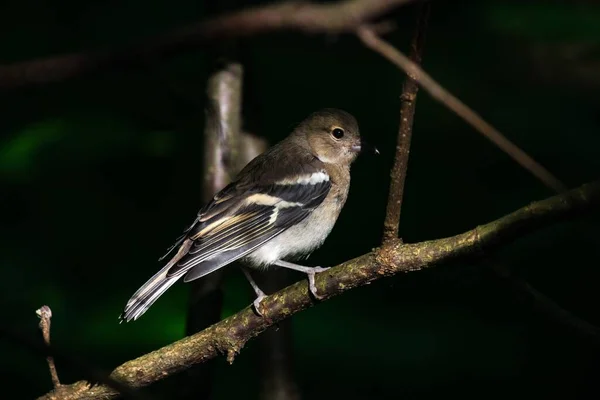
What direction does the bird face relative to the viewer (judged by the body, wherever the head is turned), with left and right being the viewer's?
facing to the right of the viewer
